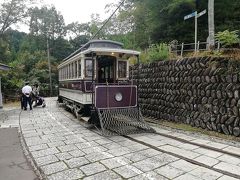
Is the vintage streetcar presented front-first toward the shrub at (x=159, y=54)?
no

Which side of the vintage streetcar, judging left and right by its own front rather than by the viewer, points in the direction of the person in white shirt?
right

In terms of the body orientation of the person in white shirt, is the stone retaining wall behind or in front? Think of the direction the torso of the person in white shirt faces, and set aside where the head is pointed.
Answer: behind

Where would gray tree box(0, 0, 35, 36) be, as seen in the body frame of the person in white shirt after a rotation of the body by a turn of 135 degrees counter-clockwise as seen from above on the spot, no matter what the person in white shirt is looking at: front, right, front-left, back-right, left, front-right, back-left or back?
back-right

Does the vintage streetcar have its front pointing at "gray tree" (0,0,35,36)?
no

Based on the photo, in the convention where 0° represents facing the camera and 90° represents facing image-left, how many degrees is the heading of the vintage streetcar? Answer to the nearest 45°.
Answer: approximately 315°

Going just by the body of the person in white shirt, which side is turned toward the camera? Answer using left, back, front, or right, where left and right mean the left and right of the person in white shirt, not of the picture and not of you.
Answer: back

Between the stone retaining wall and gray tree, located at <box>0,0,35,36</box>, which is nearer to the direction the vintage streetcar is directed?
the stone retaining wall

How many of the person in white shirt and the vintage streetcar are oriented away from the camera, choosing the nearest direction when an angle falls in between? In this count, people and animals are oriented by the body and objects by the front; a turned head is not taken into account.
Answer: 1

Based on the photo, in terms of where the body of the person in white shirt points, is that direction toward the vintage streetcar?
no

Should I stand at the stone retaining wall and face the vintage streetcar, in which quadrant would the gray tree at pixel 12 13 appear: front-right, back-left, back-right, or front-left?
front-right
